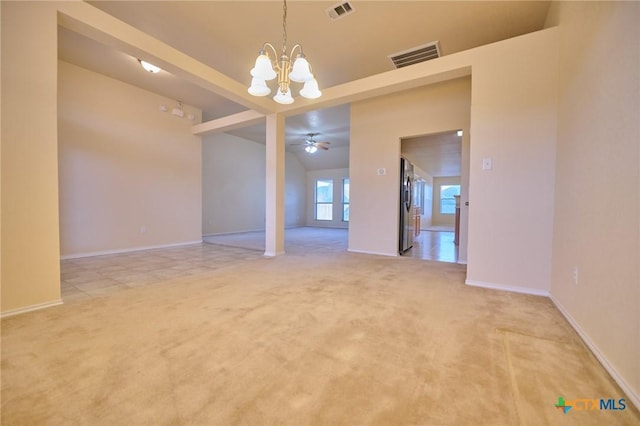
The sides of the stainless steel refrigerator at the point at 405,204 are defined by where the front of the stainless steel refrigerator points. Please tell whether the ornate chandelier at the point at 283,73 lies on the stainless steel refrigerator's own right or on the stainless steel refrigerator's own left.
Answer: on the stainless steel refrigerator's own right

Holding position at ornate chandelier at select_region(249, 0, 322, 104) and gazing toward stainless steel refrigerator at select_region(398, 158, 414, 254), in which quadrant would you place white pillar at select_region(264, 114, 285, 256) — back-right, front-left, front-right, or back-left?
front-left

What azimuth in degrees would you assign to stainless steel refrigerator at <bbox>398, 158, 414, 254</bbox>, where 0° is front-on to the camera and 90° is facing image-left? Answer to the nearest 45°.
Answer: approximately 270°

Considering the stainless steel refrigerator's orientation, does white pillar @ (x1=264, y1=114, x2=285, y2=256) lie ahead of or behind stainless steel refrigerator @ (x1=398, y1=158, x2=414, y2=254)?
behind

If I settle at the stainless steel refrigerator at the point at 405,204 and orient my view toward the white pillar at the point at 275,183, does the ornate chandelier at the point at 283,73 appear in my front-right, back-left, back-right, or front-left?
front-left

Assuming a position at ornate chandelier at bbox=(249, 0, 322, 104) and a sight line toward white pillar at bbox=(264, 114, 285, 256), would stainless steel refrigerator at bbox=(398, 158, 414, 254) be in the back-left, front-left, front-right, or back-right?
front-right
